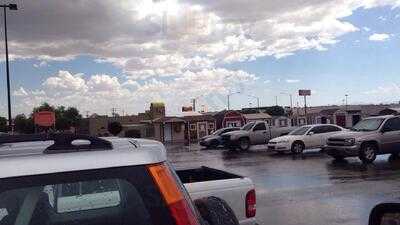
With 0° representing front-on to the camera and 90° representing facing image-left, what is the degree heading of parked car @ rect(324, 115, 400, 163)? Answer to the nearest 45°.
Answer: approximately 45°

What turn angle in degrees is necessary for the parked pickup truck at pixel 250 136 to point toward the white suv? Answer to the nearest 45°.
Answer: approximately 45° to its left

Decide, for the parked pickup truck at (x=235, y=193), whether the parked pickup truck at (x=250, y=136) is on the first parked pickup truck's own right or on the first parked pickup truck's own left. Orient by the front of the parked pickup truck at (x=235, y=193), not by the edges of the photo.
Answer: on the first parked pickup truck's own right

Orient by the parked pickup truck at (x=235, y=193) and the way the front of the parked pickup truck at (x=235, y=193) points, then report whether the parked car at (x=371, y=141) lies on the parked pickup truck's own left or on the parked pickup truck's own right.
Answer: on the parked pickup truck's own right

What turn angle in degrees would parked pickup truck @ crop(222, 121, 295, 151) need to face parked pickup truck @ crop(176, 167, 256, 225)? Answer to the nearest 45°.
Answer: approximately 45° to its left

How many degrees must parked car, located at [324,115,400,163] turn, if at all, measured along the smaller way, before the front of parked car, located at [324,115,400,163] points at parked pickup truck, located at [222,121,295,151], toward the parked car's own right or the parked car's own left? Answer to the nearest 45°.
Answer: approximately 90° to the parked car's own right

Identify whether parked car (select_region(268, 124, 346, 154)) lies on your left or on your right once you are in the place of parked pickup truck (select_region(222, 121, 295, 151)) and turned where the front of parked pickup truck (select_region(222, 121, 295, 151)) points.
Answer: on your left

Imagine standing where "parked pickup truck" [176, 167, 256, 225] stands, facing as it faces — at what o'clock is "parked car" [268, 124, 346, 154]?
"parked car" [268, 124, 346, 154] is roughly at 2 o'clock from "parked pickup truck" [176, 167, 256, 225].

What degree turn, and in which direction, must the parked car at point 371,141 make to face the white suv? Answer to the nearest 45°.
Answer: approximately 45° to its left

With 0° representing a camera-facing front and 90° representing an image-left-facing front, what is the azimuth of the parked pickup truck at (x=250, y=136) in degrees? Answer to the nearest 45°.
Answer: approximately 45°
